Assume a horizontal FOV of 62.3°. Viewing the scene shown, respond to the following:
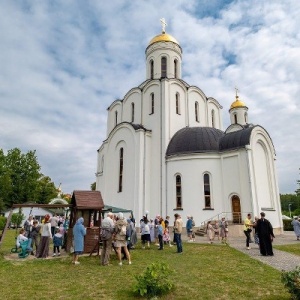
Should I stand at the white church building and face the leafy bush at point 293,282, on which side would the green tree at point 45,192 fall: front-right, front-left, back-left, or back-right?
back-right

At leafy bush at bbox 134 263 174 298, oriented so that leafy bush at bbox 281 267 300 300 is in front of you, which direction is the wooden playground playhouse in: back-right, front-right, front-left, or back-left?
back-left
